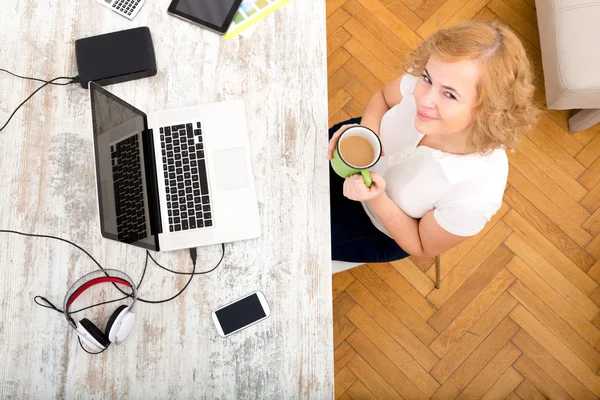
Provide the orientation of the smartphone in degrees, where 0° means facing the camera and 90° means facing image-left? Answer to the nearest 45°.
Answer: approximately 0°

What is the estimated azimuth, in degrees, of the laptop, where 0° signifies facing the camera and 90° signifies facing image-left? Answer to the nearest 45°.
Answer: approximately 270°

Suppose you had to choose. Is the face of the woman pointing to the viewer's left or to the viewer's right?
to the viewer's left

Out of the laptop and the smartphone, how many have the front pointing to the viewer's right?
1
